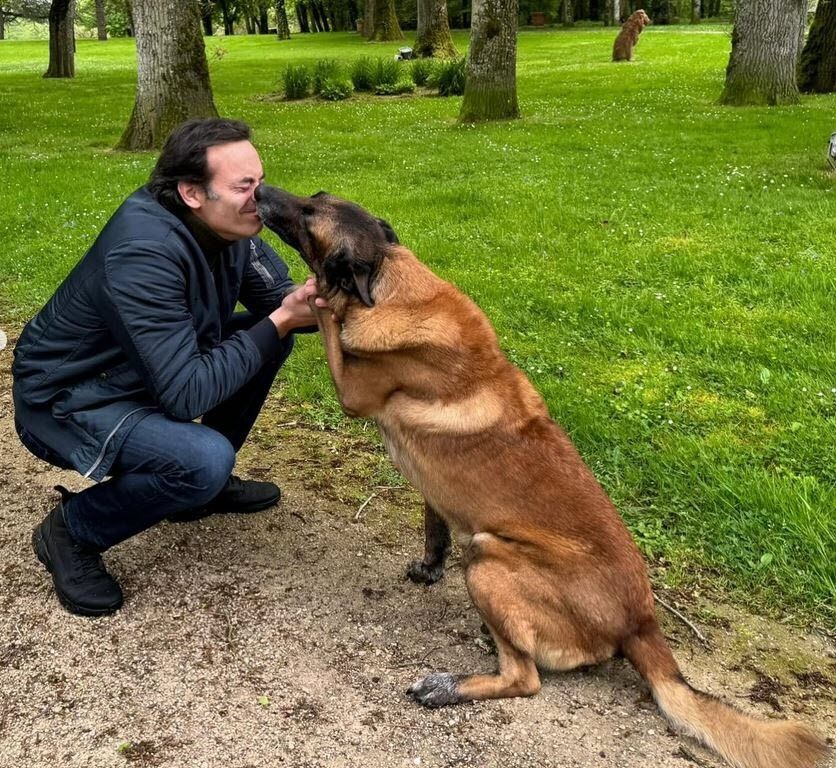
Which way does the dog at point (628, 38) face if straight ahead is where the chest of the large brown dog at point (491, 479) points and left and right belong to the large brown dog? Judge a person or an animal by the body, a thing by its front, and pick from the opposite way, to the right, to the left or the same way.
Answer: the opposite way

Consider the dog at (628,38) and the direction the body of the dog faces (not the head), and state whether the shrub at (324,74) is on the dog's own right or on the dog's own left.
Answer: on the dog's own right

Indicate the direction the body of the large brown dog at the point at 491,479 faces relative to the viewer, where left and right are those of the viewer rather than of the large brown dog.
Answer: facing to the left of the viewer

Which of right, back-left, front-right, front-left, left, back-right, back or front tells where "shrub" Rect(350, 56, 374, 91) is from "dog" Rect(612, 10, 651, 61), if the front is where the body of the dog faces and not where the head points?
back-right

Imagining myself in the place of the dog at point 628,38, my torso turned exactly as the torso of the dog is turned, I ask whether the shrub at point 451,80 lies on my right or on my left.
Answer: on my right

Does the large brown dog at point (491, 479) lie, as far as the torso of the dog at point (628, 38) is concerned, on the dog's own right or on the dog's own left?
on the dog's own right

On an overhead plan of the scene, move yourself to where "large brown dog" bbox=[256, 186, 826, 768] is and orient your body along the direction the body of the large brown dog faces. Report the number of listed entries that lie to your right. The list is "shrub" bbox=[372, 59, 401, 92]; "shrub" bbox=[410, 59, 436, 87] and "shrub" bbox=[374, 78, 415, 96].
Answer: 3

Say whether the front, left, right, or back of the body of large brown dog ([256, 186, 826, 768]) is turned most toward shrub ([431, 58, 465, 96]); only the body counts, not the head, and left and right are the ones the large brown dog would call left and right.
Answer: right

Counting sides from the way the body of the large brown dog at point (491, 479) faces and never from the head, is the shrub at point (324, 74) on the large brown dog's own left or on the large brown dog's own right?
on the large brown dog's own right

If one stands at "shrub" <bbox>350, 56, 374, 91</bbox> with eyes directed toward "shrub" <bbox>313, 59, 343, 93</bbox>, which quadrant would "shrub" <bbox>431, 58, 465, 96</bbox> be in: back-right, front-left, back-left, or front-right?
back-left
